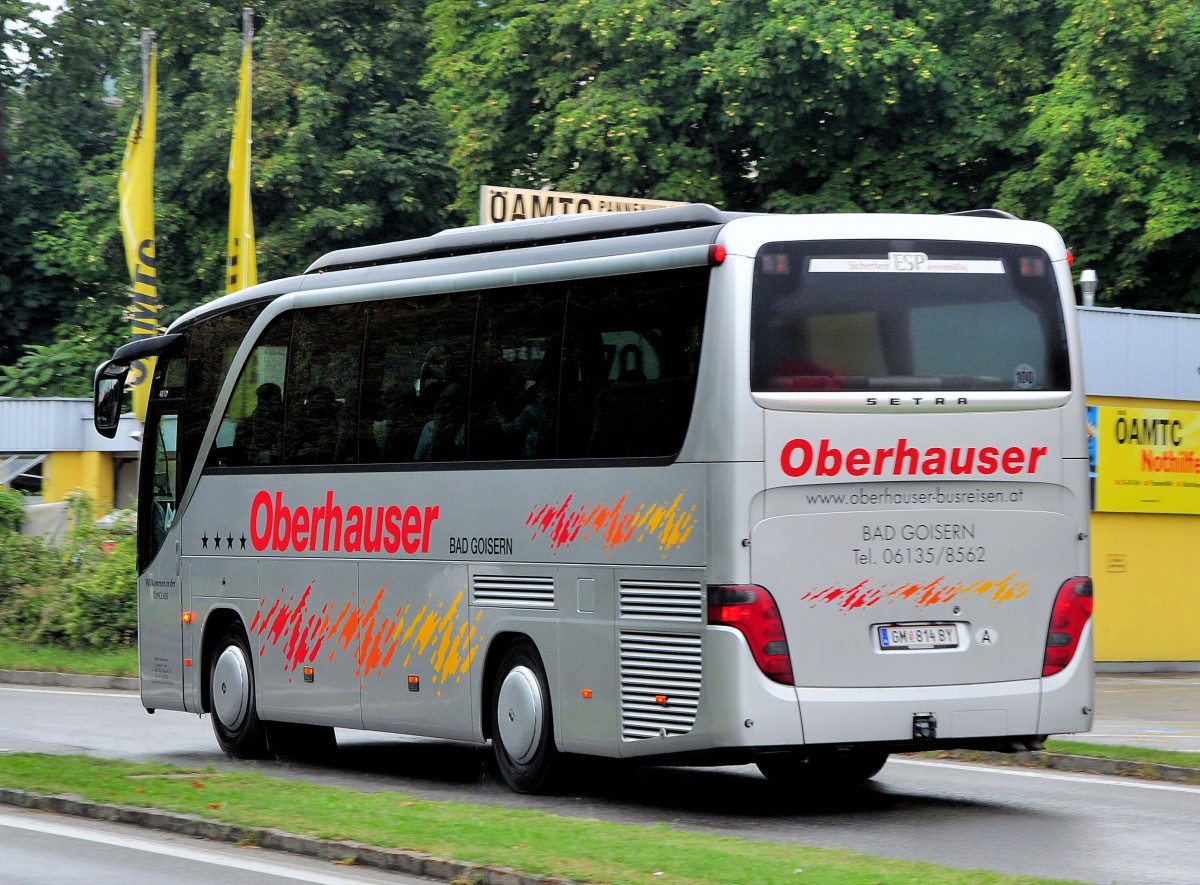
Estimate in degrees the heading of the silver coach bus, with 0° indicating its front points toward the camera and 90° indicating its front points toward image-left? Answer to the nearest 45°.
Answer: approximately 135°

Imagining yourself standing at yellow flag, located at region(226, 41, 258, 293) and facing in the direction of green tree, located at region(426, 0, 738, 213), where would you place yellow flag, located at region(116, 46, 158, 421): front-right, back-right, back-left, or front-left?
back-left

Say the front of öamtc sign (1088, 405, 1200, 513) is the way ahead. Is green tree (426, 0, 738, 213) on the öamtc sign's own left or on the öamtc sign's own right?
on the öamtc sign's own right

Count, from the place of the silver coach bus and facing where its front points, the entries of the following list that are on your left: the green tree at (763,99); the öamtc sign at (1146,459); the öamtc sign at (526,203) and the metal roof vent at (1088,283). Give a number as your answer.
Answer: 0

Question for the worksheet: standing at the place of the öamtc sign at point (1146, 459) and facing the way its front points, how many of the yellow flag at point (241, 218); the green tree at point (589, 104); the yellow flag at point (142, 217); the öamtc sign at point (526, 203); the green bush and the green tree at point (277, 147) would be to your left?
0

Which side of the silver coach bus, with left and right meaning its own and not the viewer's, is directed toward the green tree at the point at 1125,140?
right

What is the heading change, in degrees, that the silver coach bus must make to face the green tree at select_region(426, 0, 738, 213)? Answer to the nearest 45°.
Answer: approximately 45° to its right

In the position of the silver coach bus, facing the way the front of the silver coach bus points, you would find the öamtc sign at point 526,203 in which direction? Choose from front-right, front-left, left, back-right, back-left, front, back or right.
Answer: front-right

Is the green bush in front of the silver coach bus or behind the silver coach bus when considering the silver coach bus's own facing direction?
in front

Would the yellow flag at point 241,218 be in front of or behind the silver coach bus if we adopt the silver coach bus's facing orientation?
in front

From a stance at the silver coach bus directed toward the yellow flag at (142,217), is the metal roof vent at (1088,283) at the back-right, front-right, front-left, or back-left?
front-right

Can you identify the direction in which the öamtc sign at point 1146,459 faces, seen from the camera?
facing the viewer

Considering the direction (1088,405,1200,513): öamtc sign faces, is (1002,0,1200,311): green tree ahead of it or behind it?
behind

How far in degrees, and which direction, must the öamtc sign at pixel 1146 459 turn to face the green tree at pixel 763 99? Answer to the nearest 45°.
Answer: approximately 135° to its right

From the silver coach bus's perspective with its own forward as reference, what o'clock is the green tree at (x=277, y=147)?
The green tree is roughly at 1 o'clock from the silver coach bus.

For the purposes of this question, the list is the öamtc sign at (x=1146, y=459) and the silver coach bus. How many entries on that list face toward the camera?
1

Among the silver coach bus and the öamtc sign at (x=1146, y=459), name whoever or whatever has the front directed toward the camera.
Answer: the öamtc sign

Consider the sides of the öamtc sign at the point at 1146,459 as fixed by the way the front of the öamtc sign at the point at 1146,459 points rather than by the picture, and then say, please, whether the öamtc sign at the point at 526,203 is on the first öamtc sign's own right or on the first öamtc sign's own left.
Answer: on the first öamtc sign's own right

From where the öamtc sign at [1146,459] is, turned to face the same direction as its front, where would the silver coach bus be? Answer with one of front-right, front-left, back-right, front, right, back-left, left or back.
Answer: front
